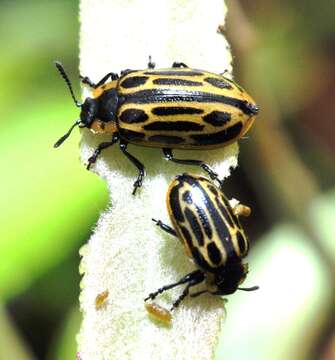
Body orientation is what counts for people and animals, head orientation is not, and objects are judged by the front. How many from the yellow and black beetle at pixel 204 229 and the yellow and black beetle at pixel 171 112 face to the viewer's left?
1

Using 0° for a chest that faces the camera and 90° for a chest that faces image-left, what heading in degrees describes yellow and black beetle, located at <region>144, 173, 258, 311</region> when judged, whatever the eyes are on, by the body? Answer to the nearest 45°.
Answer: approximately 0°

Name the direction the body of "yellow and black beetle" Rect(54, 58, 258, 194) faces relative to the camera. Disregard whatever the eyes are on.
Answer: to the viewer's left

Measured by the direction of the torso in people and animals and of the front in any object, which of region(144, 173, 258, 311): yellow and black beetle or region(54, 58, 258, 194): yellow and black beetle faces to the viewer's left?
region(54, 58, 258, 194): yellow and black beetle

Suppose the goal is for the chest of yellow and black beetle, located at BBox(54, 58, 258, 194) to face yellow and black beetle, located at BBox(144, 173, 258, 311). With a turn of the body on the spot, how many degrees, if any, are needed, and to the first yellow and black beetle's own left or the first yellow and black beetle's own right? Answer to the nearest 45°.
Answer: approximately 90° to the first yellow and black beetle's own left

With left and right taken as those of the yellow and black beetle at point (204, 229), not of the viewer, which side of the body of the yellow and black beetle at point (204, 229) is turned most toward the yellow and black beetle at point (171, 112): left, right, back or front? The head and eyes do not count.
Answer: back

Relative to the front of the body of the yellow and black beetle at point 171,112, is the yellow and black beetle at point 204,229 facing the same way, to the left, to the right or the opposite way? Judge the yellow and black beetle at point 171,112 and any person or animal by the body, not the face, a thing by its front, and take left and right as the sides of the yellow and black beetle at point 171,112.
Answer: to the left
